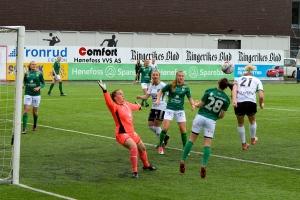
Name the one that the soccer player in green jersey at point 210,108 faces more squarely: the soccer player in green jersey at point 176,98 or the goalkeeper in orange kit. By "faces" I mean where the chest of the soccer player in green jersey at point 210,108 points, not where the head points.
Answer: the soccer player in green jersey

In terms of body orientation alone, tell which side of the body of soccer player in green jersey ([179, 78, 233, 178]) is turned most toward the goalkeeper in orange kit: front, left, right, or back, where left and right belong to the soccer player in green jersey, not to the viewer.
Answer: left

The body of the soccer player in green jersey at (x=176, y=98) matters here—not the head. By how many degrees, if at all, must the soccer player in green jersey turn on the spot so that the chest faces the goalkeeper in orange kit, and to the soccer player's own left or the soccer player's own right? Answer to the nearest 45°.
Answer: approximately 45° to the soccer player's own right

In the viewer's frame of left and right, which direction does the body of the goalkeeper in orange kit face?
facing the viewer and to the right of the viewer

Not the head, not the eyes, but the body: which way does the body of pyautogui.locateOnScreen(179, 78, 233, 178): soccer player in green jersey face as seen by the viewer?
away from the camera

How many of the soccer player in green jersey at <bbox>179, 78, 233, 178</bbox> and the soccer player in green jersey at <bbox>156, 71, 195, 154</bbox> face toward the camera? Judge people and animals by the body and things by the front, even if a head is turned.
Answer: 1

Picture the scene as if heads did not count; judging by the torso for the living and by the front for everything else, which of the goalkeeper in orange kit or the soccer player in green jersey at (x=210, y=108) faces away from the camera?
the soccer player in green jersey

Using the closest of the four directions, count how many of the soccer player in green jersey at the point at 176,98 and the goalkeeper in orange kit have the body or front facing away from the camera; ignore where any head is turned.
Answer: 0

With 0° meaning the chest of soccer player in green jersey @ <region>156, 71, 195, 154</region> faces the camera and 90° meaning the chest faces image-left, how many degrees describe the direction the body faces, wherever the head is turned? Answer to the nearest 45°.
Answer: approximately 0°

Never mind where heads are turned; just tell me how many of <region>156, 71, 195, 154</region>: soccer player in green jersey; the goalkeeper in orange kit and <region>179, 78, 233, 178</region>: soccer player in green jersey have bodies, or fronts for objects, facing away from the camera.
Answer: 1

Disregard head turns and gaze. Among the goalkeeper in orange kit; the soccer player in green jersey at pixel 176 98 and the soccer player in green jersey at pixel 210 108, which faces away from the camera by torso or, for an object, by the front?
the soccer player in green jersey at pixel 210 108

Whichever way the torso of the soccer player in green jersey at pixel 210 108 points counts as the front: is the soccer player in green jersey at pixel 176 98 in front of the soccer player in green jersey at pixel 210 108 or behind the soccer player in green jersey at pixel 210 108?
in front
